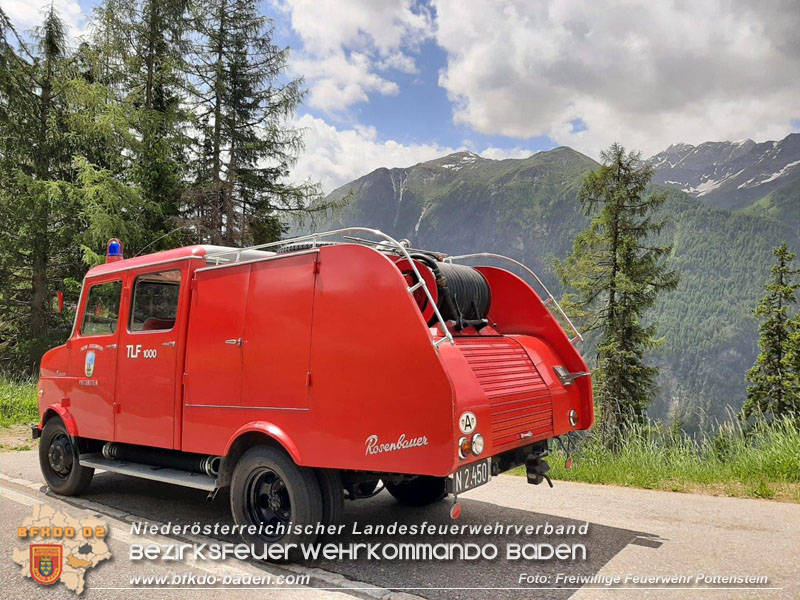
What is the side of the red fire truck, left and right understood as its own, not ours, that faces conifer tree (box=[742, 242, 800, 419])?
right

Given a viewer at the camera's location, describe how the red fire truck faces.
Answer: facing away from the viewer and to the left of the viewer

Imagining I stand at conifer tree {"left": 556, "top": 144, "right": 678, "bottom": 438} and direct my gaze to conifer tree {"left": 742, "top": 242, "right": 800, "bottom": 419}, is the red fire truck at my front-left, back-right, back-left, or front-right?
back-right
